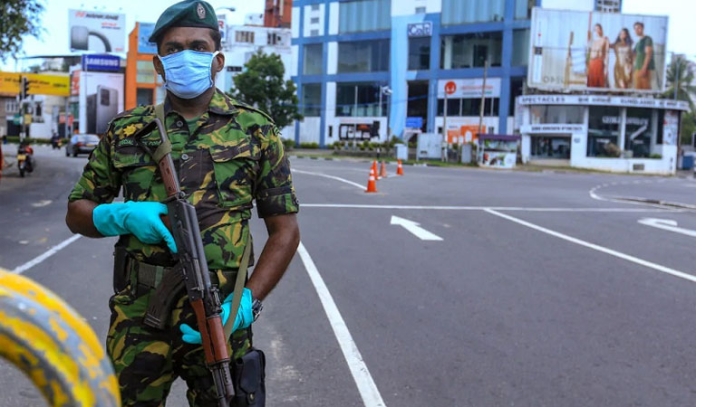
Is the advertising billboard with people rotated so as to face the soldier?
yes

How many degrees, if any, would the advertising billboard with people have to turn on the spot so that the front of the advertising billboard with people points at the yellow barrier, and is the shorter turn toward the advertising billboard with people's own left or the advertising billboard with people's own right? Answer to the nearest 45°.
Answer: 0° — it already faces it

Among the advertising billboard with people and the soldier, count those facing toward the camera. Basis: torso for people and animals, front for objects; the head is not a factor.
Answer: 2

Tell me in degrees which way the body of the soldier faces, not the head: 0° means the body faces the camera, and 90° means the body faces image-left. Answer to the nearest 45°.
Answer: approximately 0°
